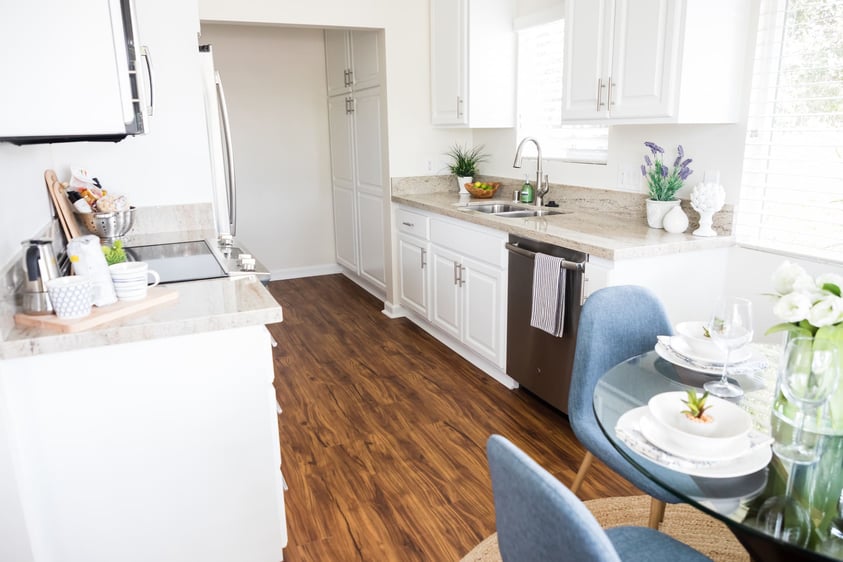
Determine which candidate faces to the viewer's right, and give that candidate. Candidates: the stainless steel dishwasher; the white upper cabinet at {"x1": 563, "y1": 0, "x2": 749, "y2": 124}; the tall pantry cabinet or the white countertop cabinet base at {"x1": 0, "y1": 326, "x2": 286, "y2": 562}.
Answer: the white countertop cabinet base

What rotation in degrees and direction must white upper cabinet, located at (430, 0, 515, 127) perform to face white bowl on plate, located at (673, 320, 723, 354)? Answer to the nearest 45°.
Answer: approximately 45° to its left

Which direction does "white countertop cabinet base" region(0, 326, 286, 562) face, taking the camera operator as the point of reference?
facing to the right of the viewer

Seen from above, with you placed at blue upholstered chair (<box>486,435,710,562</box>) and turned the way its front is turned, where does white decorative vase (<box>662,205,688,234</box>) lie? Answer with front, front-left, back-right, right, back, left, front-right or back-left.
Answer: front-left

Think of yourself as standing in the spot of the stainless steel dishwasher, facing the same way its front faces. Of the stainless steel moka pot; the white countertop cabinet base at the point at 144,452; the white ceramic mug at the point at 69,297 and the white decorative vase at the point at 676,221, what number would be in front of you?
3

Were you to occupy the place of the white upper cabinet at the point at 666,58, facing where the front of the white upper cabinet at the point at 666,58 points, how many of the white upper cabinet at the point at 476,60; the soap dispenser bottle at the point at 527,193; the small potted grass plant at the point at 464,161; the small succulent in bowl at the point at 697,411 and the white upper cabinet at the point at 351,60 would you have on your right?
4

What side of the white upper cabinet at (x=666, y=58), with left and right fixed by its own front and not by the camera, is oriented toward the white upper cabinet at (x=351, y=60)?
right

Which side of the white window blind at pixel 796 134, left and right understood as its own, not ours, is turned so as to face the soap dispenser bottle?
right

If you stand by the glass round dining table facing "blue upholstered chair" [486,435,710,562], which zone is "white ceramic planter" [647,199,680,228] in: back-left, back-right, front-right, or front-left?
back-right

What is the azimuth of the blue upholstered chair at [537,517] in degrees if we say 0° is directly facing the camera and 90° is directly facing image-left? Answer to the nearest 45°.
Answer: approximately 225°

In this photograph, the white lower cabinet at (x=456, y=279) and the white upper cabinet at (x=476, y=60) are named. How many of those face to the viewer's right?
0

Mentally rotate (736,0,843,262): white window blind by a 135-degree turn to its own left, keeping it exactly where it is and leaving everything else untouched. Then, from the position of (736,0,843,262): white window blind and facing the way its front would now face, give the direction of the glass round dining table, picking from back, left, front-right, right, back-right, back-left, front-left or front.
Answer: right

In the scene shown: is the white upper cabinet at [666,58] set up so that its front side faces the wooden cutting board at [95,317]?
yes
